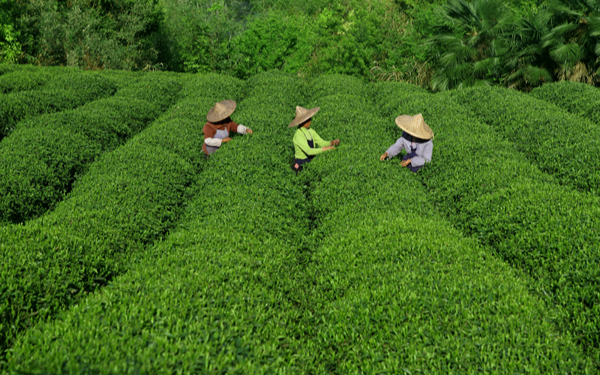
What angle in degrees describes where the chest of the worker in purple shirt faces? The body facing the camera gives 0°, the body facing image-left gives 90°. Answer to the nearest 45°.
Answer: approximately 45°

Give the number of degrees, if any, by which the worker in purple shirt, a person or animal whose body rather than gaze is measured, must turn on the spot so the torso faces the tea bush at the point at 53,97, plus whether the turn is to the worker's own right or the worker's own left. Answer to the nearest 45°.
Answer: approximately 45° to the worker's own right

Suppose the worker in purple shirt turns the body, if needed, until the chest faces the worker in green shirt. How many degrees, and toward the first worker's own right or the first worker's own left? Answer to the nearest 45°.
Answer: approximately 45° to the first worker's own right

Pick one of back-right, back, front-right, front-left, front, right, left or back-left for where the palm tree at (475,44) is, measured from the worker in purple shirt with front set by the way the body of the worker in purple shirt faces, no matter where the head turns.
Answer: back-right

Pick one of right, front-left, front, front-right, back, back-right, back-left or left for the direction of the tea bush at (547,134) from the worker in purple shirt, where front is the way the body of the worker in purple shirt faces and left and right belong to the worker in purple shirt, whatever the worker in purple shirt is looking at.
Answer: back

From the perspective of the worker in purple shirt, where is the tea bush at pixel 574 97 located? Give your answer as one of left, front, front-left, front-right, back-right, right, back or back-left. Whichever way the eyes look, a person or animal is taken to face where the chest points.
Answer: back

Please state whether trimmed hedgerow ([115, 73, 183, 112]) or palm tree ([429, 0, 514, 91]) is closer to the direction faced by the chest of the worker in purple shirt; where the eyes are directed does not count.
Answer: the trimmed hedgerow

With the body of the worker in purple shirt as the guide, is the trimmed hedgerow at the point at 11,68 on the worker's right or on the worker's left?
on the worker's right

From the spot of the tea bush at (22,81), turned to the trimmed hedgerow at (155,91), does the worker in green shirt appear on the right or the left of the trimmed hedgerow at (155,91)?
right
